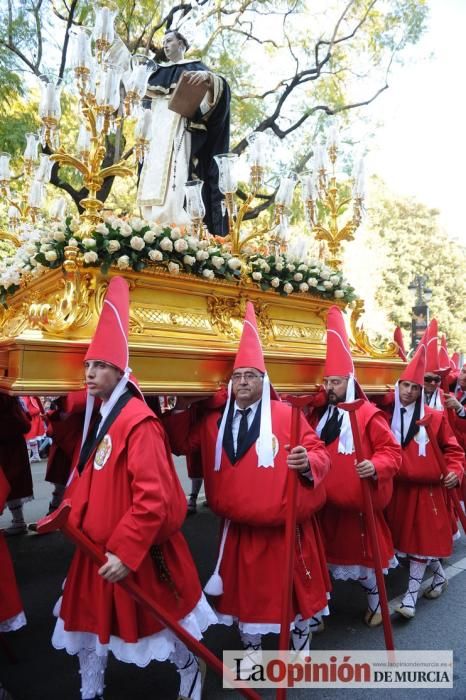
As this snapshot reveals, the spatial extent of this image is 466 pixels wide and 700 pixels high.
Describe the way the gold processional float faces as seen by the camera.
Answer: facing the viewer and to the left of the viewer

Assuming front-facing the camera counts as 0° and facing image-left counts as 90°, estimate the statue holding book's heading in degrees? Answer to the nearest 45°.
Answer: approximately 45°
